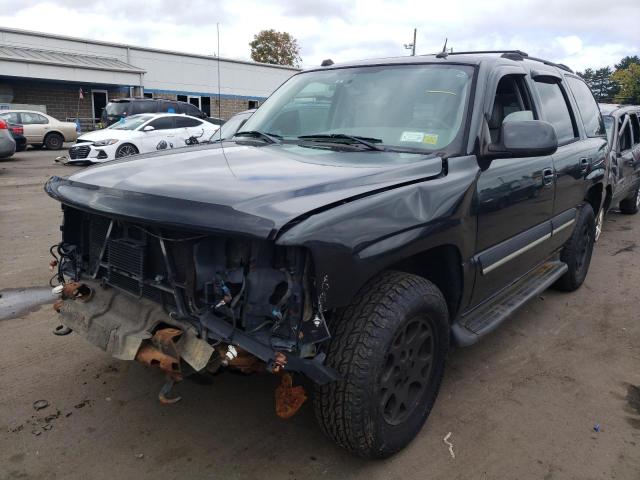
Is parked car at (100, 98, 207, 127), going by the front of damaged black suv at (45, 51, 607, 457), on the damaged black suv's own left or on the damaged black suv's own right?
on the damaged black suv's own right

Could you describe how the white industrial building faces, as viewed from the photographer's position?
facing the viewer and to the right of the viewer

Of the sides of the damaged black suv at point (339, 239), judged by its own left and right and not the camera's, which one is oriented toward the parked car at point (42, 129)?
right

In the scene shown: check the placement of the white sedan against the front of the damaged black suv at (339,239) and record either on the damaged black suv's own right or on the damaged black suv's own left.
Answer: on the damaged black suv's own right

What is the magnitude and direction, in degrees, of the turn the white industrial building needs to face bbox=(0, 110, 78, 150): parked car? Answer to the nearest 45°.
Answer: approximately 45° to its right

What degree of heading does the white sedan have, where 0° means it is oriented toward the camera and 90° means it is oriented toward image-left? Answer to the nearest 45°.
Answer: approximately 45°

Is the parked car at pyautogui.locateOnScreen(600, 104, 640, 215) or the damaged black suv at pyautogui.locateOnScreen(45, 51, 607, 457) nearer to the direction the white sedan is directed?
the damaged black suv

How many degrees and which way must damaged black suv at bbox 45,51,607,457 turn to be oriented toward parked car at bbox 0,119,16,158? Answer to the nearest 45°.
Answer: approximately 90° to its right

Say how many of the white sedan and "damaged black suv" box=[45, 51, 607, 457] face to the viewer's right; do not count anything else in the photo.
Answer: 0

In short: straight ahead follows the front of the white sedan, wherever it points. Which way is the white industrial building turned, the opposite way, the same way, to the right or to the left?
to the left

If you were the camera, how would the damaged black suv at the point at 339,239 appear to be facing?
facing the viewer and to the left of the viewer

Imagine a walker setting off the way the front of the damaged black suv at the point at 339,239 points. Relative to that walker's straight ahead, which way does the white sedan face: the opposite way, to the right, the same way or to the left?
the same way

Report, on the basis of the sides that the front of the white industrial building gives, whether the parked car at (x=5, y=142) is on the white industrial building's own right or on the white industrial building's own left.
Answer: on the white industrial building's own right

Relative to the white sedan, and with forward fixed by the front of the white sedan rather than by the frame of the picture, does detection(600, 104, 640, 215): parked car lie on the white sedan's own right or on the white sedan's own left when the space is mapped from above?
on the white sedan's own left
